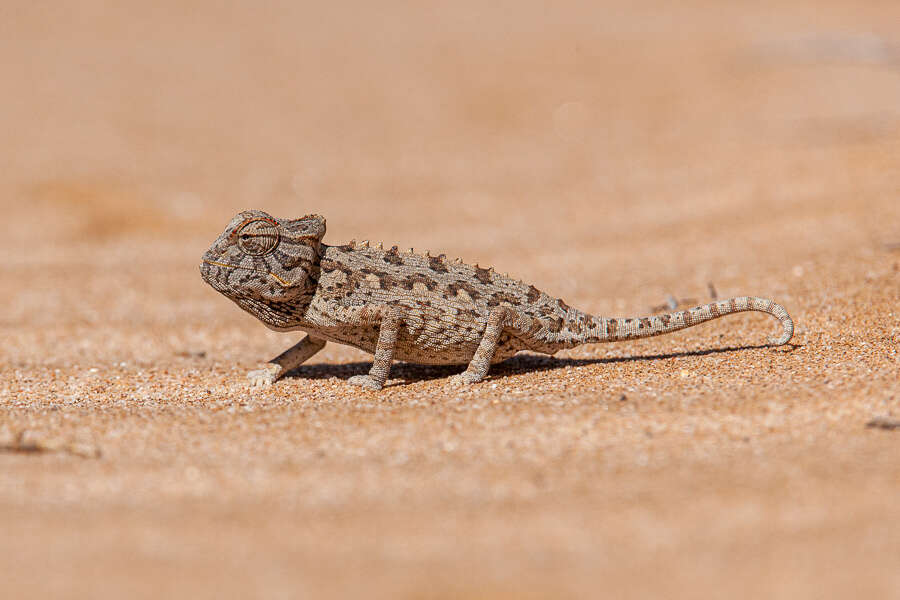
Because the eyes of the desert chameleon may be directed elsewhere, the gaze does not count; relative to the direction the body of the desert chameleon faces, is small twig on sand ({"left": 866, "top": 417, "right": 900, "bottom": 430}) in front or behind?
behind

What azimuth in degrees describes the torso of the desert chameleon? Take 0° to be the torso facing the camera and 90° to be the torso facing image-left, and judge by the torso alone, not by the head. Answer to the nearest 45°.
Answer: approximately 90°
